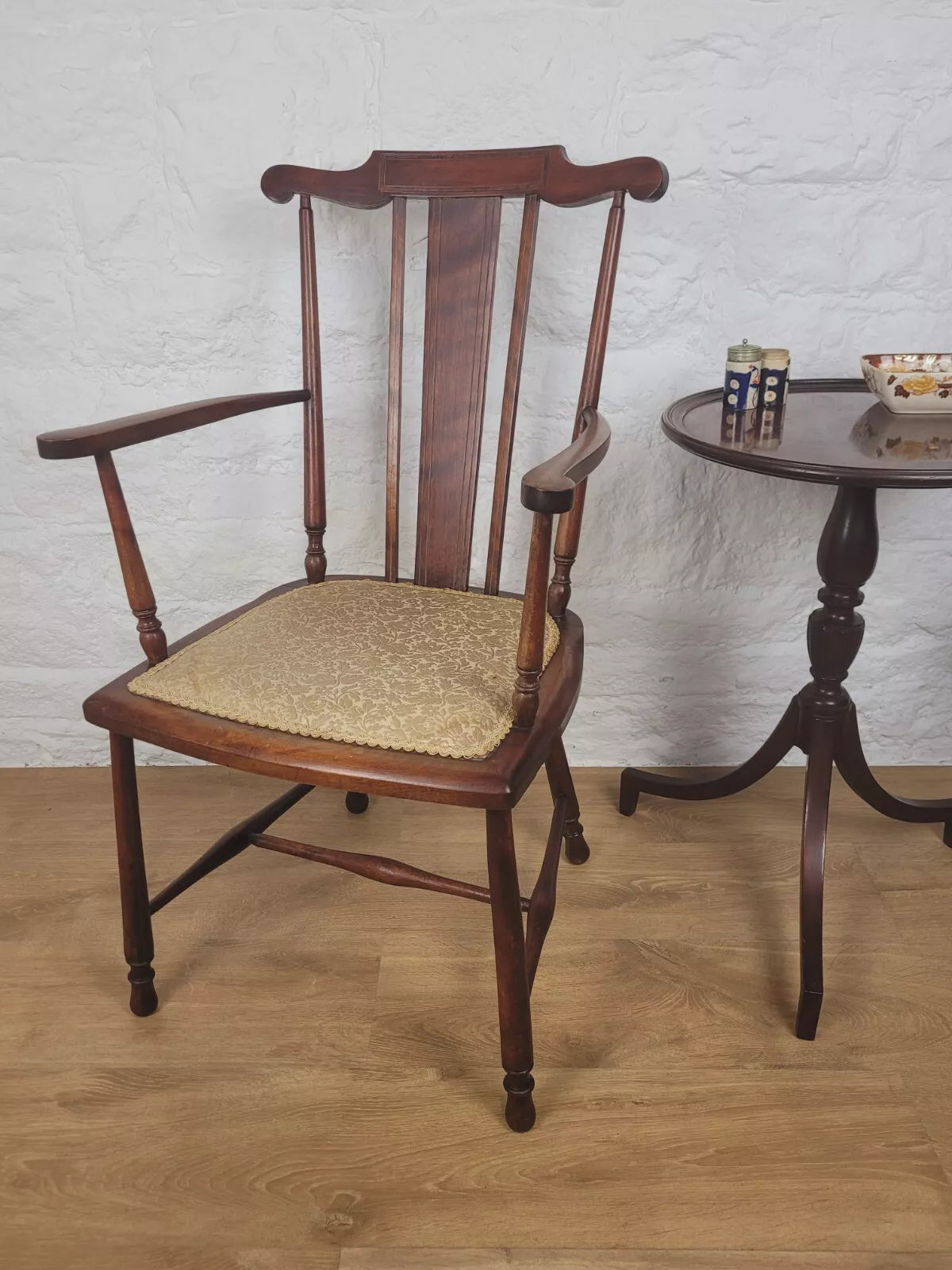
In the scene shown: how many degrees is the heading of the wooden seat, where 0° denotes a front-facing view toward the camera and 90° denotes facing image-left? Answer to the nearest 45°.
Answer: approximately 45°

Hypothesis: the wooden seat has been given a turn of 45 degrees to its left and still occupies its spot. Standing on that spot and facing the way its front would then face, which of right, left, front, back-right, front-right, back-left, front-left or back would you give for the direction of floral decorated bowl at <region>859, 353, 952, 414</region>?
left
